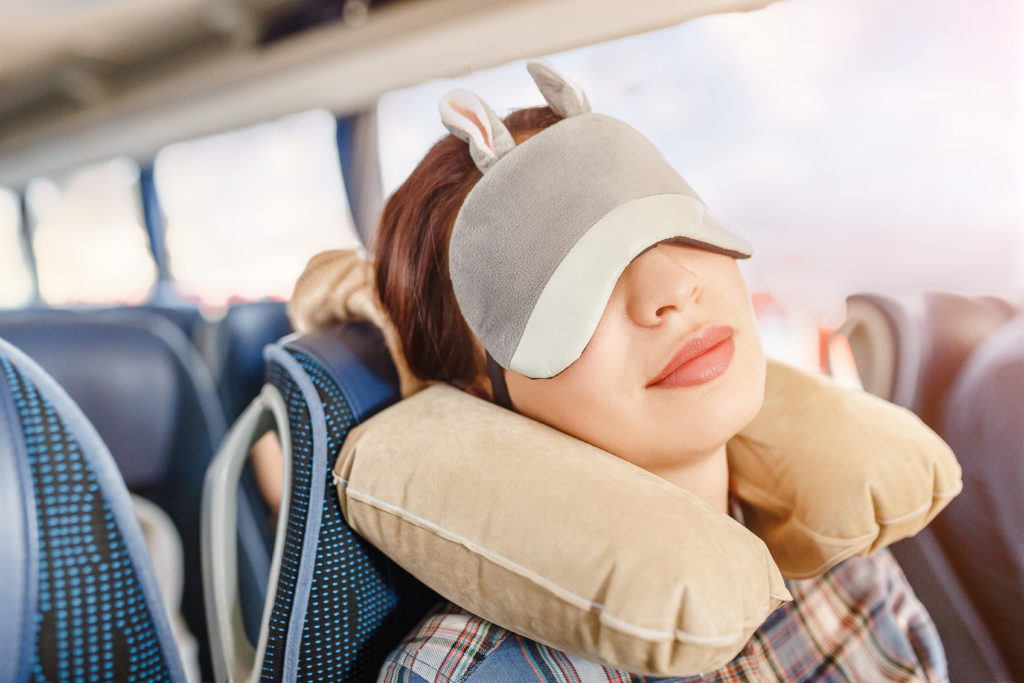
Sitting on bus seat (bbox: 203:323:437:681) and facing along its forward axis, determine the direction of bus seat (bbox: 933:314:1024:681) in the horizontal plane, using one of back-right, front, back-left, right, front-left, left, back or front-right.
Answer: front-left

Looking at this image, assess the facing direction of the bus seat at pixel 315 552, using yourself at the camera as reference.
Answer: facing the viewer and to the right of the viewer

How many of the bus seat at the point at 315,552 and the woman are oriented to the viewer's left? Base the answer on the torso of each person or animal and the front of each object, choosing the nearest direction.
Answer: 0

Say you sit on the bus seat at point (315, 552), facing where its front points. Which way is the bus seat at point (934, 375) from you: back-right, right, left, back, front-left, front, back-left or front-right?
front-left
